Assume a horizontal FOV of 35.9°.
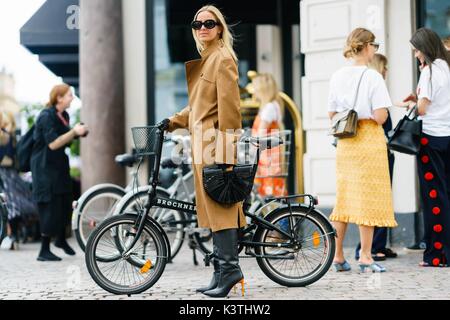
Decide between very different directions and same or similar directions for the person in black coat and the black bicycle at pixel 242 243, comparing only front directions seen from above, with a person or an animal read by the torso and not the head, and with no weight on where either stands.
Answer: very different directions

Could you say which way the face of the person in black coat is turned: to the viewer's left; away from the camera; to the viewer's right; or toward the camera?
to the viewer's right

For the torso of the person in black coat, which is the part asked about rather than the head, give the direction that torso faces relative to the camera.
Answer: to the viewer's right

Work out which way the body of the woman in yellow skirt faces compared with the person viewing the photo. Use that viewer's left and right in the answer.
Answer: facing away from the viewer and to the right of the viewer

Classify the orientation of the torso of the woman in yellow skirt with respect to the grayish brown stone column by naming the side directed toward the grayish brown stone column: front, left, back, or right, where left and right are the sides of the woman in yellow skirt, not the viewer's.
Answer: left

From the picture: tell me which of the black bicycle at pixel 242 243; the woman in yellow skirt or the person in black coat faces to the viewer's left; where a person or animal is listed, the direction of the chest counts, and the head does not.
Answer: the black bicycle

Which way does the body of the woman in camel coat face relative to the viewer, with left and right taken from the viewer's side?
facing the viewer and to the left of the viewer

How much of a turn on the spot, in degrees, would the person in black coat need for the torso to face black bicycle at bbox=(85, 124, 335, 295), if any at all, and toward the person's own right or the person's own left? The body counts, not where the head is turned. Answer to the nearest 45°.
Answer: approximately 45° to the person's own right

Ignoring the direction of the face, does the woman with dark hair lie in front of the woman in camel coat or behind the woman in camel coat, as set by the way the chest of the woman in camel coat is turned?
behind

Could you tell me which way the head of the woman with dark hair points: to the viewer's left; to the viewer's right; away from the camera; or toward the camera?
to the viewer's left

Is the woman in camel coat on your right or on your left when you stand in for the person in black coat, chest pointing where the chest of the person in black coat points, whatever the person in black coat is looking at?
on your right

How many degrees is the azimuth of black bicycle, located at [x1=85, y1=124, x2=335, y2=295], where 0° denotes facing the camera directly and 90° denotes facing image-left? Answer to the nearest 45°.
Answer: approximately 90°

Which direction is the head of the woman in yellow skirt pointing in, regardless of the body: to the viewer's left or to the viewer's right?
to the viewer's right
